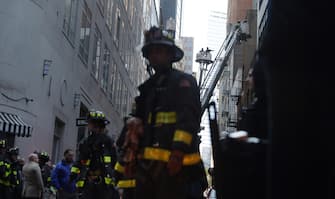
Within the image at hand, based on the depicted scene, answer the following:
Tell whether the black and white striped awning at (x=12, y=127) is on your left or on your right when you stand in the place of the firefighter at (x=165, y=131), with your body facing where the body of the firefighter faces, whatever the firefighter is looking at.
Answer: on your right

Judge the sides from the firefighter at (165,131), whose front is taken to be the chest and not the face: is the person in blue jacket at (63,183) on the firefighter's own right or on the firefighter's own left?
on the firefighter's own right

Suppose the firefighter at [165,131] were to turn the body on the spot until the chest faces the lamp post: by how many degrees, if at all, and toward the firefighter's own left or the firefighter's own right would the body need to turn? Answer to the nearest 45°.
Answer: approximately 135° to the firefighter's own right

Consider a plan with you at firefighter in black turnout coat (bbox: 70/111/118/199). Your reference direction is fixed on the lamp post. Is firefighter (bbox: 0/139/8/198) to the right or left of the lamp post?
left

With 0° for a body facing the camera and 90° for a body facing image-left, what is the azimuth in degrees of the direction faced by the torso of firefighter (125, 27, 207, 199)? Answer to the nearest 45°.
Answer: approximately 45°

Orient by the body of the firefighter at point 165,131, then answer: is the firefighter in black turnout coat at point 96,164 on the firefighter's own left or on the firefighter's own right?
on the firefighter's own right
